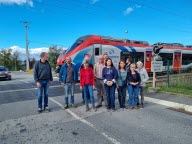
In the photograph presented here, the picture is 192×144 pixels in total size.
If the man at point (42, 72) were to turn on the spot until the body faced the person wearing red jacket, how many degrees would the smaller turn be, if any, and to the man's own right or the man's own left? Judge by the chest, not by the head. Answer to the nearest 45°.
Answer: approximately 90° to the man's own left

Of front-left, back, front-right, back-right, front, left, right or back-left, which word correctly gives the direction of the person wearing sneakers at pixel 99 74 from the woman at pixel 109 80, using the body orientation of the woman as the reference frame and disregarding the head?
back-right

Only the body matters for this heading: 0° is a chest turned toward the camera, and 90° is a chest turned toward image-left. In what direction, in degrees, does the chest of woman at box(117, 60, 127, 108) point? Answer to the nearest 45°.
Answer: approximately 0°

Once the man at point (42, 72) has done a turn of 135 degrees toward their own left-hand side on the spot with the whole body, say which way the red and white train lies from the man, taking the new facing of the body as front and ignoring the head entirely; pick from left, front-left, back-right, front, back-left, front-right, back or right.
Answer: front

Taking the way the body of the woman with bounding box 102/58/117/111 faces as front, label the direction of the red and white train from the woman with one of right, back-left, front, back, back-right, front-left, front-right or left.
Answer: back

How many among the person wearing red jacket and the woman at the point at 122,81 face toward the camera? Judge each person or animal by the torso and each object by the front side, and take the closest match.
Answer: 2

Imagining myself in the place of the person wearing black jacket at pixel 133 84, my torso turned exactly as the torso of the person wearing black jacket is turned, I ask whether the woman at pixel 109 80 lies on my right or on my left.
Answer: on my right

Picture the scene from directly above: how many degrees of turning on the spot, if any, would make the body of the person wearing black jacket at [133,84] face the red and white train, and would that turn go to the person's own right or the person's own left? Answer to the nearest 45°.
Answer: approximately 180°

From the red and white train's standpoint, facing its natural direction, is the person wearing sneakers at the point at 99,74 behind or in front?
in front

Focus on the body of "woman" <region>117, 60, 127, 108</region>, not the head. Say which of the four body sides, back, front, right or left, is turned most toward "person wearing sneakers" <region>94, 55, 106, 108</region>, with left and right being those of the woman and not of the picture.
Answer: right

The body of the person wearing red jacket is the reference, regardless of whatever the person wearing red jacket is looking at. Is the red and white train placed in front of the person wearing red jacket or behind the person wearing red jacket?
behind
